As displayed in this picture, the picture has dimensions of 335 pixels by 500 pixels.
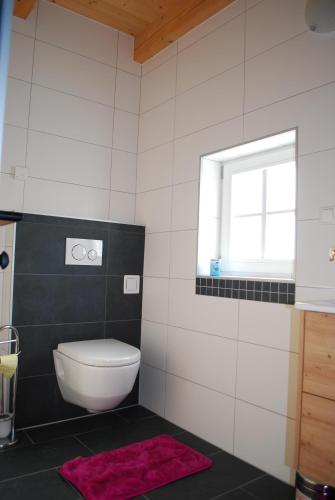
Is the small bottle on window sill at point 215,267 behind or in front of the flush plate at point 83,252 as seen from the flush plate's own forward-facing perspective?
in front

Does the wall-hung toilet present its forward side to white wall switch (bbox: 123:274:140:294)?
no

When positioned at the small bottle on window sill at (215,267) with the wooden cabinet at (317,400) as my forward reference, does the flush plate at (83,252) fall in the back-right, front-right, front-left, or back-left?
back-right

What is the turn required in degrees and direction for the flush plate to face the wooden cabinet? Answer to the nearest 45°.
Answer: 0° — it already faces it

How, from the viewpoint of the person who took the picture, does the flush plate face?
facing the viewer and to the right of the viewer

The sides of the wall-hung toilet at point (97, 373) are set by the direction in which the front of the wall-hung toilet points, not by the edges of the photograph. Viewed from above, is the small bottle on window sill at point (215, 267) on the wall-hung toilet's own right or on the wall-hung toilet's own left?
on the wall-hung toilet's own left

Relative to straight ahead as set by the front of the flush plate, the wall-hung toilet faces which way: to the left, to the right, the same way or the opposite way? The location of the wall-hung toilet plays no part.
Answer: the same way

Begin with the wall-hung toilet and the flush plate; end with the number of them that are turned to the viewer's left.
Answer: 0
